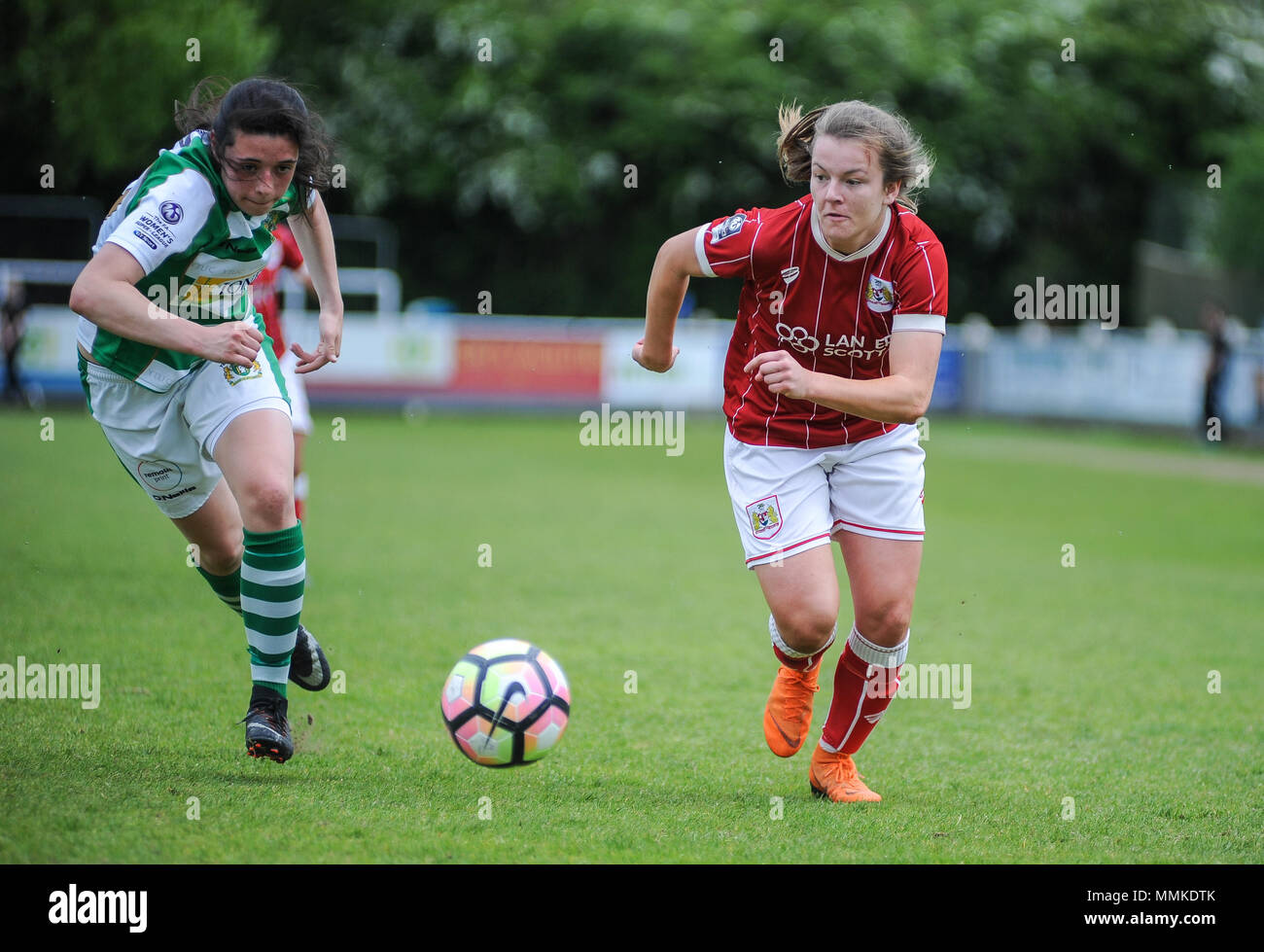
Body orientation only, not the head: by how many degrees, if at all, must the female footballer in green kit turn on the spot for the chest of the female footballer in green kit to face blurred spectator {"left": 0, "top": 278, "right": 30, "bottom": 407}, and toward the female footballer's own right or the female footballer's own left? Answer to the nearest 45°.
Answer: approximately 135° to the female footballer's own left

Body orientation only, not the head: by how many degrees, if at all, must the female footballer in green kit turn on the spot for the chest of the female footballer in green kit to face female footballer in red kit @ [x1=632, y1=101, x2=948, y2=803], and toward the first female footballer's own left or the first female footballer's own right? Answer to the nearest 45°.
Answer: approximately 45° to the first female footballer's own left

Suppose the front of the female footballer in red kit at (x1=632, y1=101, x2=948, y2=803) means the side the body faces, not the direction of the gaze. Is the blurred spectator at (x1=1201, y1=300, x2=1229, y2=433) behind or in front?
behind

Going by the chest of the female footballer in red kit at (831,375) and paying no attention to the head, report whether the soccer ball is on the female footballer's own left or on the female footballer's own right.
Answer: on the female footballer's own right

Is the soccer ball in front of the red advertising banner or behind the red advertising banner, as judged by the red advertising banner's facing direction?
in front

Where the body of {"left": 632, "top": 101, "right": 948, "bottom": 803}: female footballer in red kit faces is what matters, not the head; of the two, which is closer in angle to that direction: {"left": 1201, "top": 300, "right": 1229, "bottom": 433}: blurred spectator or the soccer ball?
the soccer ball

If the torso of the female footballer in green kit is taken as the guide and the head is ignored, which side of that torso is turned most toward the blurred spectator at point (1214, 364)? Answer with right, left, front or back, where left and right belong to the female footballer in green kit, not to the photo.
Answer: left

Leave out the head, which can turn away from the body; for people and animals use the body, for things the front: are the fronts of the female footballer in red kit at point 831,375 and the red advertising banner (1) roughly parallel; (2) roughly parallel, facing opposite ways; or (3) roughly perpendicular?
roughly parallel

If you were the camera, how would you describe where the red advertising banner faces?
facing the viewer

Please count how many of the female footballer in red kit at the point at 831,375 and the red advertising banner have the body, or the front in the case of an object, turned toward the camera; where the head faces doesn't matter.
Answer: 2
